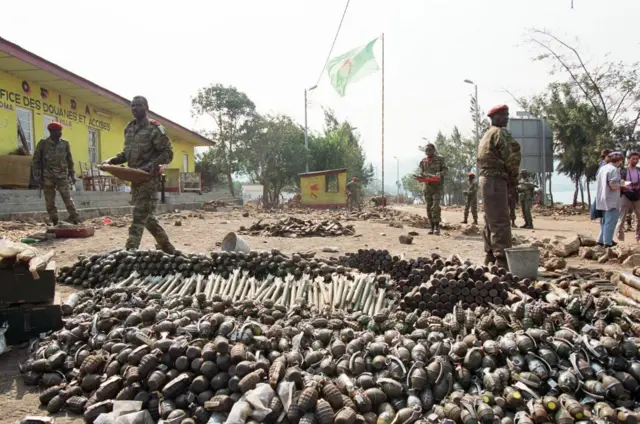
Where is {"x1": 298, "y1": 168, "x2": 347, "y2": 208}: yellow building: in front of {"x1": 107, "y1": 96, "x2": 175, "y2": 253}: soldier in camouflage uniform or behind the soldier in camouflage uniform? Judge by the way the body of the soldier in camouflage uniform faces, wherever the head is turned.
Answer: behind

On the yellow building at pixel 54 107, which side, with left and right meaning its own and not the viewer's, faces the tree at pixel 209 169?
left

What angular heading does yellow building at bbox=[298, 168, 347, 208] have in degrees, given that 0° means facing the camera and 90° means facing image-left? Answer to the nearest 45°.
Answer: approximately 0°

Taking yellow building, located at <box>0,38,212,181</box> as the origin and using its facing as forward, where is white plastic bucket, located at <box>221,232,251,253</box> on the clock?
The white plastic bucket is roughly at 1 o'clock from the yellow building.

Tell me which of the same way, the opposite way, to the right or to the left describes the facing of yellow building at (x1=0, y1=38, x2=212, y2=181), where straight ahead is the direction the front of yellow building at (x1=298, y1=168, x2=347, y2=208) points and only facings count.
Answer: to the left

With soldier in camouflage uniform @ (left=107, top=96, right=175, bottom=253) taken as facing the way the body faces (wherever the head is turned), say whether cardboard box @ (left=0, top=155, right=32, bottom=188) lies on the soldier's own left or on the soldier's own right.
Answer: on the soldier's own right

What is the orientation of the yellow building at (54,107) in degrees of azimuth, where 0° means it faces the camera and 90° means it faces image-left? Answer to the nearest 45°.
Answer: approximately 315°

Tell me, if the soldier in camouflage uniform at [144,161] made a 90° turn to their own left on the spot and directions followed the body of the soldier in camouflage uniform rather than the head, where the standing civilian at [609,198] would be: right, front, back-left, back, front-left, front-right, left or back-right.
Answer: front-left

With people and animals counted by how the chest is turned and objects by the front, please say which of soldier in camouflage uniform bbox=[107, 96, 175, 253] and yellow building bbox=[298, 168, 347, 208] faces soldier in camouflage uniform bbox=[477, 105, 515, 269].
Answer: the yellow building

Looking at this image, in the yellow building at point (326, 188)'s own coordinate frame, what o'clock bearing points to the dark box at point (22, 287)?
The dark box is roughly at 12 o'clock from the yellow building.

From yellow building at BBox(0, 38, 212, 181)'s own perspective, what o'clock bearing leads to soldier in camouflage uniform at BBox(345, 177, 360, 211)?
The soldier in camouflage uniform is roughly at 10 o'clock from the yellow building.

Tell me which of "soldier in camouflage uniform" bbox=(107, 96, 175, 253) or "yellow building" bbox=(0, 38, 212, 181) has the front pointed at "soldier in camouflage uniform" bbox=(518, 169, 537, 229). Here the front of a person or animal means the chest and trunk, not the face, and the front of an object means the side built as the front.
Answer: the yellow building
